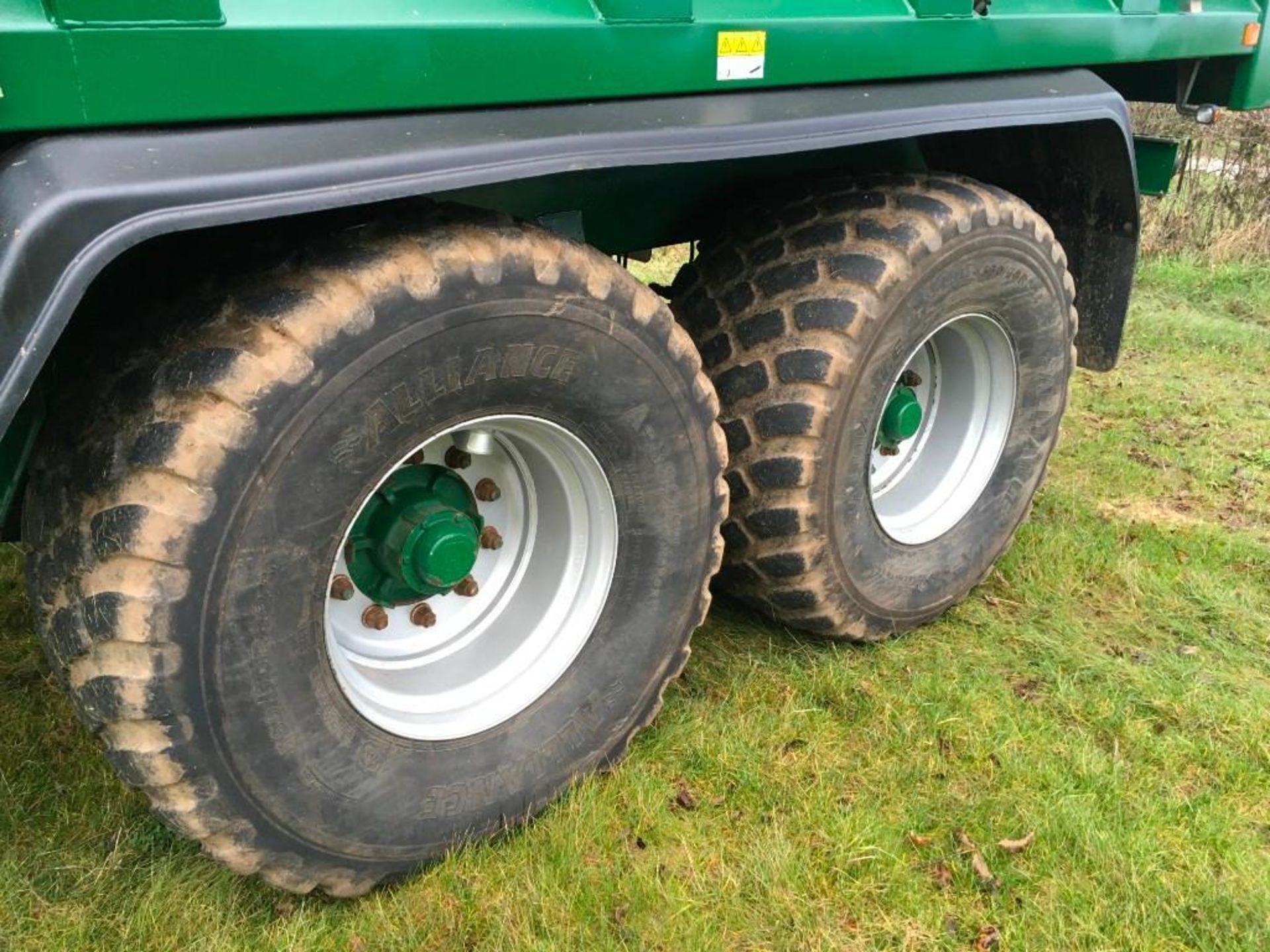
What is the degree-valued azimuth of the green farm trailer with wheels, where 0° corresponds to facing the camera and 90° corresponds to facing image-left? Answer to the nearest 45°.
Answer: approximately 45°

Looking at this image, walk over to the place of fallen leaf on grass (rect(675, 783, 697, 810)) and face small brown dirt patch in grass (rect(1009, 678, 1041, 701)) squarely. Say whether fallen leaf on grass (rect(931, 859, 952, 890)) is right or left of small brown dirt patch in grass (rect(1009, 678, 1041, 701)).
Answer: right

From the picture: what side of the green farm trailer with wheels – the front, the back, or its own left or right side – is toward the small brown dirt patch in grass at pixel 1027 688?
left
